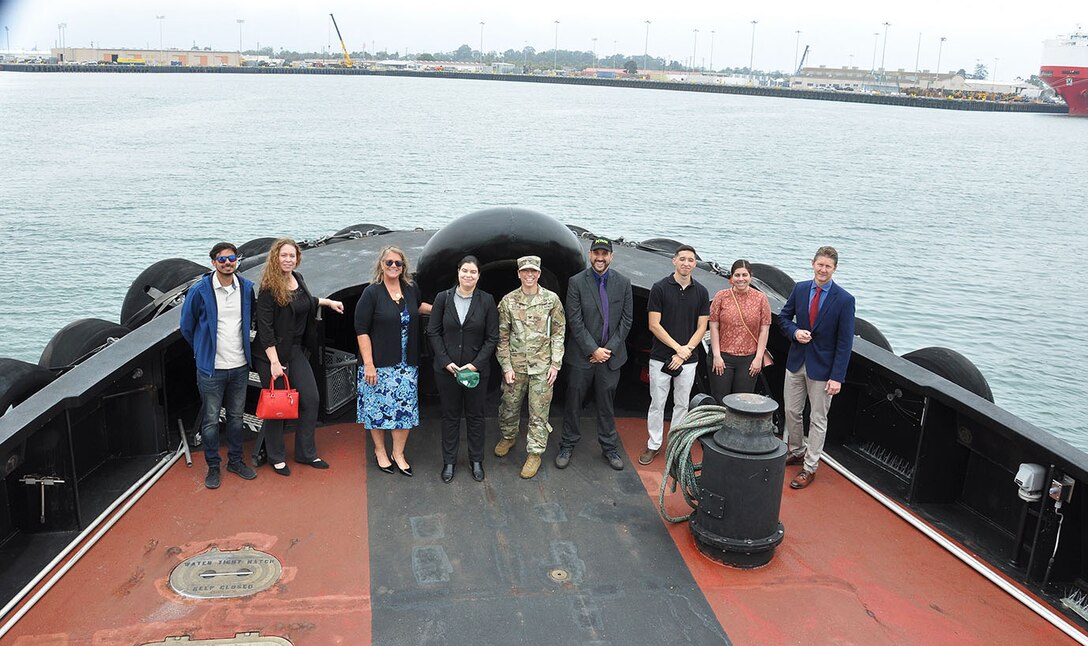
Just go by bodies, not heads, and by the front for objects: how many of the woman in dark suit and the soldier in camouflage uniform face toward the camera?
2

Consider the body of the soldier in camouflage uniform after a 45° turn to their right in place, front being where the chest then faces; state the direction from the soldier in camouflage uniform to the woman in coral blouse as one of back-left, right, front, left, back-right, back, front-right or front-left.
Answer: back-left

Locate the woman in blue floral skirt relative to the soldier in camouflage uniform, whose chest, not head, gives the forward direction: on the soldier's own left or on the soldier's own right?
on the soldier's own right

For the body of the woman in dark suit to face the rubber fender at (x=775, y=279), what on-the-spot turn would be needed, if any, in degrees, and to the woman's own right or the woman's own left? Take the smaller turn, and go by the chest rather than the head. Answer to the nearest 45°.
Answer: approximately 135° to the woman's own left

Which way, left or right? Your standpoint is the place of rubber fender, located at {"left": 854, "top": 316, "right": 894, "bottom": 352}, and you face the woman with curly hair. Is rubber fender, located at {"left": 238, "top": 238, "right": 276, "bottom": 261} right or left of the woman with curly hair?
right

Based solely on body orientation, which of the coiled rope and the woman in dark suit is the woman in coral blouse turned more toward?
the coiled rope
